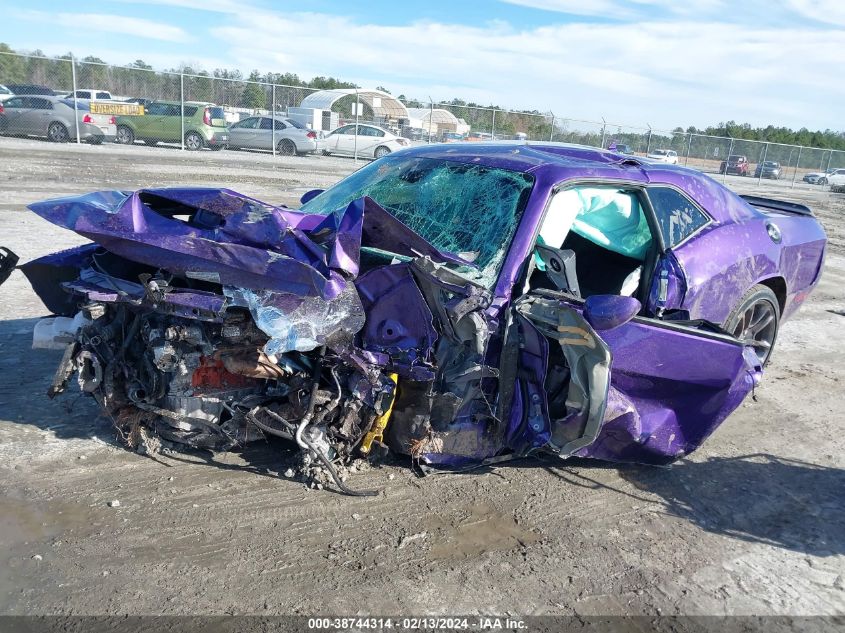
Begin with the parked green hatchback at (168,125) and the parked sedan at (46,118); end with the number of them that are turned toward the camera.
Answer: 0

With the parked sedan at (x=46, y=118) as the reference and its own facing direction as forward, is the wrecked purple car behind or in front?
behind

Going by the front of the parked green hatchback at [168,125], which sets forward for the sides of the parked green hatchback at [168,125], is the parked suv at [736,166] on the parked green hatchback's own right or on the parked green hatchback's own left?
on the parked green hatchback's own right

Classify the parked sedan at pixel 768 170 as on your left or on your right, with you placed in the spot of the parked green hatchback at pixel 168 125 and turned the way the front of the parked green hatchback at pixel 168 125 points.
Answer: on your right

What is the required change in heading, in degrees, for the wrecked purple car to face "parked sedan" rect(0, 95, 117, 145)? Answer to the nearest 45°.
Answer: approximately 90° to its right

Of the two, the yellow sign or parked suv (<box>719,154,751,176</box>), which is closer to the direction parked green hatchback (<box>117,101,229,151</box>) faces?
the yellow sign

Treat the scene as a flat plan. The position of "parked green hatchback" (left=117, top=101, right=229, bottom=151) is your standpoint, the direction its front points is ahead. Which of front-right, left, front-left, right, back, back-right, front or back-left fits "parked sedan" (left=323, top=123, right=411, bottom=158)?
back-right

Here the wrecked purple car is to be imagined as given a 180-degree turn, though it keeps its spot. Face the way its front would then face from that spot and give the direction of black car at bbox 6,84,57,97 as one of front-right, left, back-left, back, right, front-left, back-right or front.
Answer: left

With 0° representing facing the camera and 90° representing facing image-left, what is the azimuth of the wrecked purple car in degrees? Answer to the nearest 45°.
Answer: approximately 45°

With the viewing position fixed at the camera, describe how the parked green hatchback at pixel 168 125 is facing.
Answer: facing away from the viewer and to the left of the viewer

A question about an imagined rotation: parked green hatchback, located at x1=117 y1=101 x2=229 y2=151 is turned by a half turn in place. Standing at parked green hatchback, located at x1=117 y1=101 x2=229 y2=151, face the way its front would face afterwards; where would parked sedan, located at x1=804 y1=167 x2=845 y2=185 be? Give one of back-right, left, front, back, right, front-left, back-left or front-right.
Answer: front-left

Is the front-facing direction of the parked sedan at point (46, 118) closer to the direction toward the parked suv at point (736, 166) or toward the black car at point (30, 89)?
the black car

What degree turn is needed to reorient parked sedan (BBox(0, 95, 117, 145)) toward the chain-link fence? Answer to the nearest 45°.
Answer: approximately 135° to its right

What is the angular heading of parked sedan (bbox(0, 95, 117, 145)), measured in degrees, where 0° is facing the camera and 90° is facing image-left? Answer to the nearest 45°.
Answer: approximately 135°

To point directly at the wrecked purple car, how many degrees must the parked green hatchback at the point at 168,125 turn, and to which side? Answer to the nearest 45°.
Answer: approximately 135° to its left
